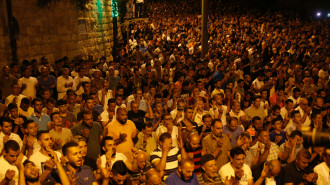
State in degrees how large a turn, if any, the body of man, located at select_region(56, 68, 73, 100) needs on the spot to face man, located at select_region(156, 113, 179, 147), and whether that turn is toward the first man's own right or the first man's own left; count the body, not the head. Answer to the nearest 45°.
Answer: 0° — they already face them

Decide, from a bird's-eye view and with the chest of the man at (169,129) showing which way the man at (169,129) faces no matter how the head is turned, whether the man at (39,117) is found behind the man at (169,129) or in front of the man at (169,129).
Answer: behind

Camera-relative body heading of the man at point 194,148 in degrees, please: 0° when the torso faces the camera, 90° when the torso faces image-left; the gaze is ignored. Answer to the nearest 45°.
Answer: approximately 315°

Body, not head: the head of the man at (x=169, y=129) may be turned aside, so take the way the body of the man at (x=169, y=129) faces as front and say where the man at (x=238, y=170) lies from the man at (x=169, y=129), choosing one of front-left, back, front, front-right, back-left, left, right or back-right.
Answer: front

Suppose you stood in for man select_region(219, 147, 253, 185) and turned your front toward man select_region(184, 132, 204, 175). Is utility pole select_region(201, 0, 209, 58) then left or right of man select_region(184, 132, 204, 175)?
right

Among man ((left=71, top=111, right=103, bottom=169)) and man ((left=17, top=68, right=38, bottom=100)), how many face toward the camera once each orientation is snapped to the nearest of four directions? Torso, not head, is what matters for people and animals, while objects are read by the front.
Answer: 2

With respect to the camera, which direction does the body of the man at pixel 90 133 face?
toward the camera

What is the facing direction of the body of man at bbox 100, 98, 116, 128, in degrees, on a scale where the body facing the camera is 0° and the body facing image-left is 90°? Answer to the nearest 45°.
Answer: approximately 315°

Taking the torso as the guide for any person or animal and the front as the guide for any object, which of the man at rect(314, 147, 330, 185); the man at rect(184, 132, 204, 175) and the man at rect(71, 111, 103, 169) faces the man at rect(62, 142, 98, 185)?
the man at rect(71, 111, 103, 169)

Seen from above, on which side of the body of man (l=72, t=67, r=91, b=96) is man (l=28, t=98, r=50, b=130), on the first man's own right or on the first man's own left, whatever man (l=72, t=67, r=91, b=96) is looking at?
on the first man's own right

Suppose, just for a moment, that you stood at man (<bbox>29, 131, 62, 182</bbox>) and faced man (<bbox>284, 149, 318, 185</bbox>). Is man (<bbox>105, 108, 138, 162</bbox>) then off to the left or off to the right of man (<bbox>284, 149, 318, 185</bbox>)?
left

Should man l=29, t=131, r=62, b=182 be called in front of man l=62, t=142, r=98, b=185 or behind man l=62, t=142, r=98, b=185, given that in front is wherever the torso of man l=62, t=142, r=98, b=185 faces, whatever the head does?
behind

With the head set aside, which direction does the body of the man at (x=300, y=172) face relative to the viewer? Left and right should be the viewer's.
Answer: facing the viewer and to the right of the viewer
